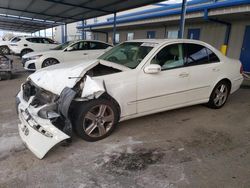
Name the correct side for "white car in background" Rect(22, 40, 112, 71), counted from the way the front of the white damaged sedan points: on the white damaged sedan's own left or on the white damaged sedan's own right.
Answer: on the white damaged sedan's own right

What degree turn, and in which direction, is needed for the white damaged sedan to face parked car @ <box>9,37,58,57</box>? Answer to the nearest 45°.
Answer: approximately 90° to its right
